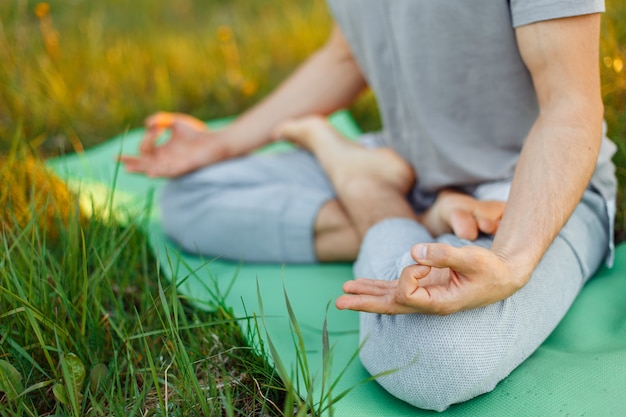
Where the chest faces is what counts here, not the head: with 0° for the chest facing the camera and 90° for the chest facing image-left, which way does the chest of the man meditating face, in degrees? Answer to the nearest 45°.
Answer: approximately 45°
